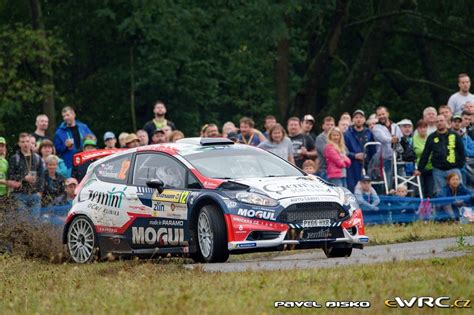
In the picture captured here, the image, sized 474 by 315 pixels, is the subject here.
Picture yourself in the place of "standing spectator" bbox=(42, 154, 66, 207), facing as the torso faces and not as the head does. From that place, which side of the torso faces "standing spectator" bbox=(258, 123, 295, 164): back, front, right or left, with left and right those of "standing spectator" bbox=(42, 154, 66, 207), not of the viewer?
left

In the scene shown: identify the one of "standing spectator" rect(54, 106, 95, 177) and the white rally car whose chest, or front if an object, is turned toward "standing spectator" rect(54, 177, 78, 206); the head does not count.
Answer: "standing spectator" rect(54, 106, 95, 177)

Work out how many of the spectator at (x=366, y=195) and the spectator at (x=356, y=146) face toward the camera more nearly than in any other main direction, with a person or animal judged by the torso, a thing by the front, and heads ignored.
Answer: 2

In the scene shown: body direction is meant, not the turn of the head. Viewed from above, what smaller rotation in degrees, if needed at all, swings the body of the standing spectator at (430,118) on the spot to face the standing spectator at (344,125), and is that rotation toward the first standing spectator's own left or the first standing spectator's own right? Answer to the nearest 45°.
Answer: approximately 90° to the first standing spectator's own right

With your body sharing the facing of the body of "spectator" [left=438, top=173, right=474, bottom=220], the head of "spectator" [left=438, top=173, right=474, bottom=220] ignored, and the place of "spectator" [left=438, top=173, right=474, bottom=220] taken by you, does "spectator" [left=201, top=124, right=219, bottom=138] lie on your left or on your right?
on your right
